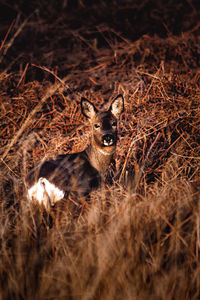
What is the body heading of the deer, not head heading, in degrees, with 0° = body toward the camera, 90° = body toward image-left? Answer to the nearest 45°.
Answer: approximately 225°
